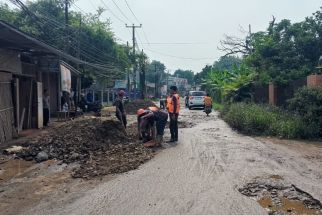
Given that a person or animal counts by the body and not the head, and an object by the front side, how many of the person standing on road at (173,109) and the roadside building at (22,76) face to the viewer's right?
1

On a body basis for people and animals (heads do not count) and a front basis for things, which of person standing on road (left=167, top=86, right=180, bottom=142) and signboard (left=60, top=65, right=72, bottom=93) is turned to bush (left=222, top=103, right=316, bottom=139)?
the signboard

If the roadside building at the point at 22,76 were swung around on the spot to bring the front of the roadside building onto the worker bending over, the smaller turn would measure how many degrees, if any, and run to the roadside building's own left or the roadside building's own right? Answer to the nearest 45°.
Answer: approximately 45° to the roadside building's own right

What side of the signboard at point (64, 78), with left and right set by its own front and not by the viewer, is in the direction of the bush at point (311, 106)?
front

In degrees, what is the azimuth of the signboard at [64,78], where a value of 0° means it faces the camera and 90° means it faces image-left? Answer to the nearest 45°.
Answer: approximately 315°

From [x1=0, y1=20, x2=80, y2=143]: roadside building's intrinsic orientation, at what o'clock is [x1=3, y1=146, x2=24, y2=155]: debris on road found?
The debris on road is roughly at 3 o'clock from the roadside building.

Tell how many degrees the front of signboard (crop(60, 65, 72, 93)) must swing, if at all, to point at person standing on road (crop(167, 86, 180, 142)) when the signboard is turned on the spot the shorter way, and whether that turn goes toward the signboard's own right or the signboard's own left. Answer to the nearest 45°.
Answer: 0° — it already faces them

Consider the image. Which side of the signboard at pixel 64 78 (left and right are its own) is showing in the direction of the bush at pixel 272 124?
front

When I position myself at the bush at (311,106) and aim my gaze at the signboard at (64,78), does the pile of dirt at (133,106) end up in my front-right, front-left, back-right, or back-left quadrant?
front-right

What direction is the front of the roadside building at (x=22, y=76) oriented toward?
to the viewer's right

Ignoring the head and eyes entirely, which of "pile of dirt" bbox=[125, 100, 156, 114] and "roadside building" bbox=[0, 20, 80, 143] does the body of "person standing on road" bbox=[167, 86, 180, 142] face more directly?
the roadside building

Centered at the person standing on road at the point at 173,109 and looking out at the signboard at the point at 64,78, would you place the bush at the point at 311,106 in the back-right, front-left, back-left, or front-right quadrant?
back-right

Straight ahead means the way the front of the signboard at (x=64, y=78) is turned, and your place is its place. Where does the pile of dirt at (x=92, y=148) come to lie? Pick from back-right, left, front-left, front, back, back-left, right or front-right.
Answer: front-right
